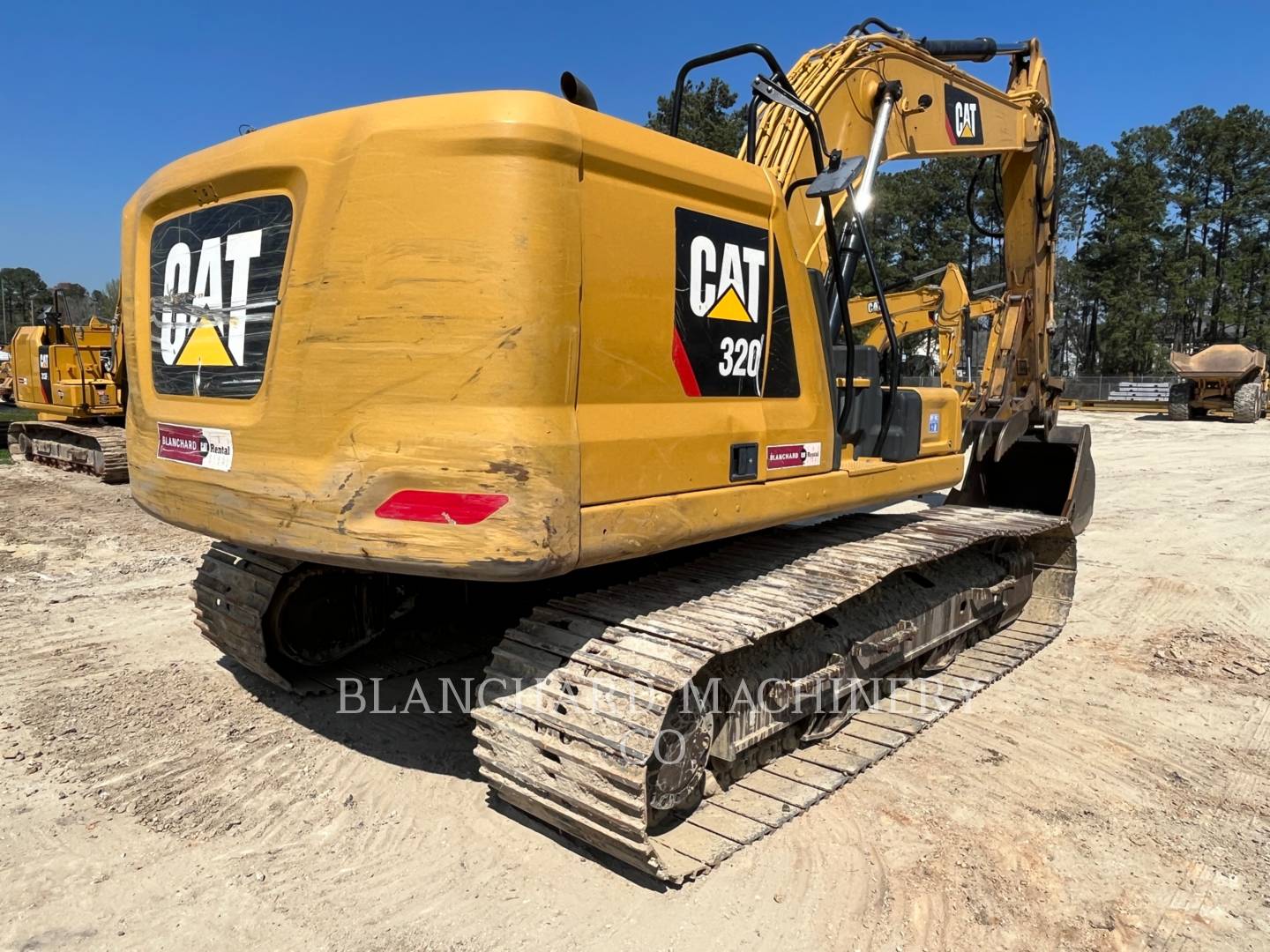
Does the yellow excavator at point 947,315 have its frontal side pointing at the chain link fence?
no

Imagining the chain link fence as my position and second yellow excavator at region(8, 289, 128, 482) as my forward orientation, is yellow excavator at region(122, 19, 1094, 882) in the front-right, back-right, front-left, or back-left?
front-left

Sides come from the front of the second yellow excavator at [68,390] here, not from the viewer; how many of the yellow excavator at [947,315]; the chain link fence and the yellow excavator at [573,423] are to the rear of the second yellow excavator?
0

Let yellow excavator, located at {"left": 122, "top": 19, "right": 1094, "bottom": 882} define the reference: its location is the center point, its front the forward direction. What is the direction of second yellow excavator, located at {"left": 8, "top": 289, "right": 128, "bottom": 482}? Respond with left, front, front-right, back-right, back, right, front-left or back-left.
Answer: left

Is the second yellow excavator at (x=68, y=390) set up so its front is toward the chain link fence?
no

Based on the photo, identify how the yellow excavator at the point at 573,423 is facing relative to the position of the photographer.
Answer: facing away from the viewer and to the right of the viewer

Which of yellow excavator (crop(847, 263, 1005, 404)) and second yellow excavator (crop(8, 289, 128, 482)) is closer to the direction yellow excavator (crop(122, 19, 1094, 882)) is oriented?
the yellow excavator

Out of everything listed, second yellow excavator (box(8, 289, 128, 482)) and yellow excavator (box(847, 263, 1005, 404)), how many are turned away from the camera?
0
